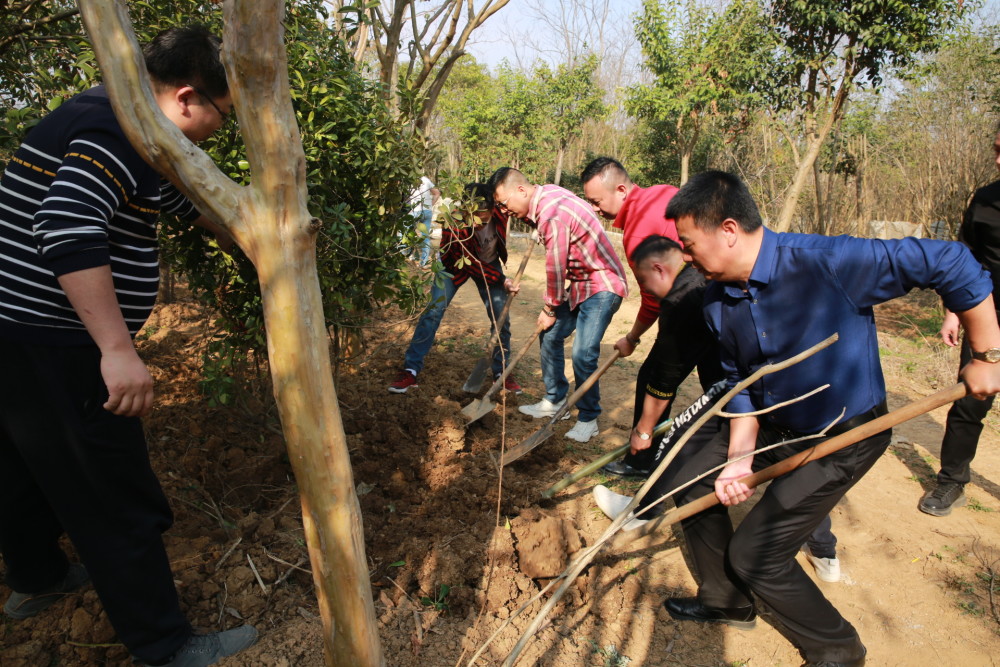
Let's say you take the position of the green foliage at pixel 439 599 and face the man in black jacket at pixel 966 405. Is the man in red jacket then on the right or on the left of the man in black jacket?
left

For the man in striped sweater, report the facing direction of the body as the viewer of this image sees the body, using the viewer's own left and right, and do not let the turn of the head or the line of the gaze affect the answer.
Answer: facing to the right of the viewer

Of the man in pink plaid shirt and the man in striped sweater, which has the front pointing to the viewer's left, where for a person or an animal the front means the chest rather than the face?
the man in pink plaid shirt

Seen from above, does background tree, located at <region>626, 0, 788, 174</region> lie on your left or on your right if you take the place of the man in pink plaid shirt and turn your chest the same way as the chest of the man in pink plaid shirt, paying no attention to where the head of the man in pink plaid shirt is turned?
on your right

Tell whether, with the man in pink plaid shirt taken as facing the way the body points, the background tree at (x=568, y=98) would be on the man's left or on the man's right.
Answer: on the man's right

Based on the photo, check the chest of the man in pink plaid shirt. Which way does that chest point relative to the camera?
to the viewer's left

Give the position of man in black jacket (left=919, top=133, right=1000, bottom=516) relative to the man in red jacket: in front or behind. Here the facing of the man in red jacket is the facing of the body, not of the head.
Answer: behind

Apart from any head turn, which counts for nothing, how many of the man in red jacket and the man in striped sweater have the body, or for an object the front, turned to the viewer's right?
1

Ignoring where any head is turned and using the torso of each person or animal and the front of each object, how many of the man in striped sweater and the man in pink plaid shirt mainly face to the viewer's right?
1

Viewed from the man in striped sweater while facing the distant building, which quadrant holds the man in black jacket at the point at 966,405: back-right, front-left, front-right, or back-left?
front-right

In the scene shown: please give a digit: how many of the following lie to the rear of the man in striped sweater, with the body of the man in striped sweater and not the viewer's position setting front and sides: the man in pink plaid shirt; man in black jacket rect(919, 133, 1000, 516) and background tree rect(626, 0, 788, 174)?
0

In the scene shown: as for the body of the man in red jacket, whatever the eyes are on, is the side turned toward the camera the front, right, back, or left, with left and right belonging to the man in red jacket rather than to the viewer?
left

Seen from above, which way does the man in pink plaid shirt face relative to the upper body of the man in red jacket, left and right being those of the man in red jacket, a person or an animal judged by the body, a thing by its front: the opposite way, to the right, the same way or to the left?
the same way

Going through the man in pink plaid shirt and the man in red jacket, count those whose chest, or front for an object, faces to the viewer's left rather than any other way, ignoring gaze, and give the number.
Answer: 2

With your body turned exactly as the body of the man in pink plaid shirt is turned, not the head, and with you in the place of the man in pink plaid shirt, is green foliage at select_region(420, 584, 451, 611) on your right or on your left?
on your left

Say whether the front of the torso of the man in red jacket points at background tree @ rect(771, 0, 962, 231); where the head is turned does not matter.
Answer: no

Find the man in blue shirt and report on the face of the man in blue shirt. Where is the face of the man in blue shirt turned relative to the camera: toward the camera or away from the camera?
toward the camera
